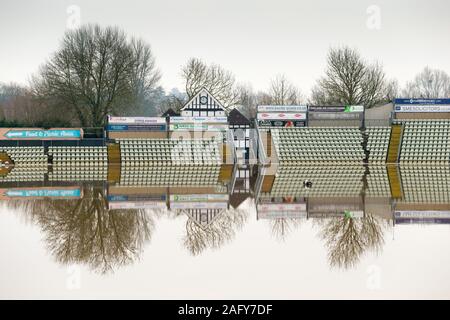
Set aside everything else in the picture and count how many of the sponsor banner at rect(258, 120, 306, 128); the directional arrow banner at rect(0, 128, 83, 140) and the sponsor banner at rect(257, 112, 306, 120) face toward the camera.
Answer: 3

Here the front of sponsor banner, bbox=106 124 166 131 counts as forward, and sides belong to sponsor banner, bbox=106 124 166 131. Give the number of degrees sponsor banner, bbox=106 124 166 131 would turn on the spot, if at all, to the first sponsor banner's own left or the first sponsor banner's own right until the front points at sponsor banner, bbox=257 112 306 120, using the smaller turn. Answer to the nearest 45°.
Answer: approximately 90° to the first sponsor banner's own left

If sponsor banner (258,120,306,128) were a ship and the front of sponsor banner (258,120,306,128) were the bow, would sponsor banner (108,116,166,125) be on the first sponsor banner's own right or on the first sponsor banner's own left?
on the first sponsor banner's own right

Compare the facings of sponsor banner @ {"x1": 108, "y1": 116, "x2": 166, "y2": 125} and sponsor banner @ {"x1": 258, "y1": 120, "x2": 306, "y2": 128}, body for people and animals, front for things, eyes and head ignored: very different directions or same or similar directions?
same or similar directions

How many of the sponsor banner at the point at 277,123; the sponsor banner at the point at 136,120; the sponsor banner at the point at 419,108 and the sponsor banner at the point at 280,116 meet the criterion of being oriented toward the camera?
4

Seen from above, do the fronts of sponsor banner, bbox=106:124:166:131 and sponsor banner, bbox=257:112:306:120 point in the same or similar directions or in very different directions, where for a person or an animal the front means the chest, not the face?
same or similar directions

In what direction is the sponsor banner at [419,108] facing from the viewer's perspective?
toward the camera

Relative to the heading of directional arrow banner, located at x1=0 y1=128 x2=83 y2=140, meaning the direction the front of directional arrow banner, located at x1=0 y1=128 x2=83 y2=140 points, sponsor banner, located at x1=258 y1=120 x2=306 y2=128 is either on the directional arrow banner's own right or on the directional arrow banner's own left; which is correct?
on the directional arrow banner's own left

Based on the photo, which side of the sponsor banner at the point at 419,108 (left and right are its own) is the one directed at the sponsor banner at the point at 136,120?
right

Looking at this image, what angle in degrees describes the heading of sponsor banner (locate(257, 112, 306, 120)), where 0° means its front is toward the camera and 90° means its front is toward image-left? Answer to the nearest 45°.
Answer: approximately 0°

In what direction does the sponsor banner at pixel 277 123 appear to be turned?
toward the camera

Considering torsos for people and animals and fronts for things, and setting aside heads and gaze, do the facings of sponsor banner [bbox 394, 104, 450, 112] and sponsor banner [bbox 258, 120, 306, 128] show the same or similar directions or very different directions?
same or similar directions

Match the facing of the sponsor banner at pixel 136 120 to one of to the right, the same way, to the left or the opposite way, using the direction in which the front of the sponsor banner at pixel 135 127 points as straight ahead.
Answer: the same way

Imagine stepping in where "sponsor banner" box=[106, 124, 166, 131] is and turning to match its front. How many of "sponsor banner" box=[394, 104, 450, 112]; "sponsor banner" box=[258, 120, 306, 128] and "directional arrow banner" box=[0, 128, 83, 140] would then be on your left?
2
